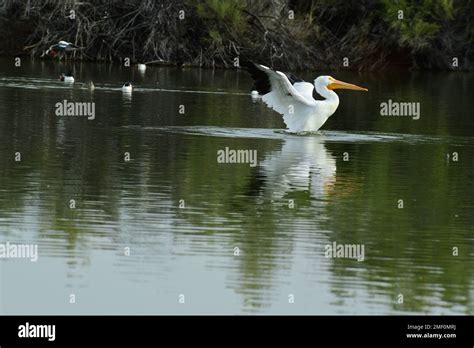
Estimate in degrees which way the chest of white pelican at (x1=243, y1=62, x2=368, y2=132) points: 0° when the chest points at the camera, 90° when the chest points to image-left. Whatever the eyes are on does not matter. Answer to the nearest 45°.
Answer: approximately 270°
